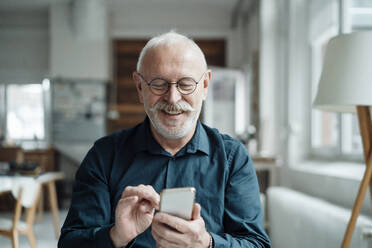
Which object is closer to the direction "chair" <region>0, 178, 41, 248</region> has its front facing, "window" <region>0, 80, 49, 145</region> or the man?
the window

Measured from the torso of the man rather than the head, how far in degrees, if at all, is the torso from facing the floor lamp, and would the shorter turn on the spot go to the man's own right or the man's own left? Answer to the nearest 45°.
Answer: approximately 90° to the man's own left

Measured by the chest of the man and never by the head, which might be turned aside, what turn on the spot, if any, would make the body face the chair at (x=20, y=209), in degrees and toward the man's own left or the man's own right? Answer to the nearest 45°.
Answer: approximately 135° to the man's own right

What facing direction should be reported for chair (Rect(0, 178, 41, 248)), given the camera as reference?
facing away from the viewer and to the left of the viewer

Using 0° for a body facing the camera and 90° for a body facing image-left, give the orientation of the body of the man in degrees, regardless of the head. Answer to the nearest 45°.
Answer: approximately 0°

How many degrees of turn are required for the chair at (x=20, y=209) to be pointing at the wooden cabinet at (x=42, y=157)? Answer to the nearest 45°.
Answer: approximately 45° to its right

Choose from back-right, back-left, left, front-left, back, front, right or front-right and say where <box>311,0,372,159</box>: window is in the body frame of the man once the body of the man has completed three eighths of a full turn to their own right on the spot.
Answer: right

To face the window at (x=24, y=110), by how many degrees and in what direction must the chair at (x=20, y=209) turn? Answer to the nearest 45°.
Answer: approximately 45° to its right

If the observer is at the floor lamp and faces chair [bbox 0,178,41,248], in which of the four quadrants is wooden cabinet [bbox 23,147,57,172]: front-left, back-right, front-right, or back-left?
front-right

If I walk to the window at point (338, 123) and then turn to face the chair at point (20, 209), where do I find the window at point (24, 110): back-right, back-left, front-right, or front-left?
front-right

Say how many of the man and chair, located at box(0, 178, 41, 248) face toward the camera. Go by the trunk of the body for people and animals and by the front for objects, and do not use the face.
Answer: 1

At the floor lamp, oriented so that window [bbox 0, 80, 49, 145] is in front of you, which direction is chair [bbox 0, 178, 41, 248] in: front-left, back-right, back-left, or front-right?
front-left
